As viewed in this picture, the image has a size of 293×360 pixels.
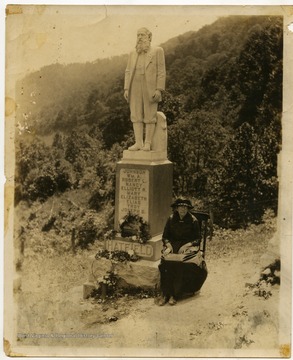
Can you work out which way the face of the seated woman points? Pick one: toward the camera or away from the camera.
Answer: toward the camera

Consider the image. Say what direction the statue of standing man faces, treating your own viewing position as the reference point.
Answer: facing the viewer and to the left of the viewer
